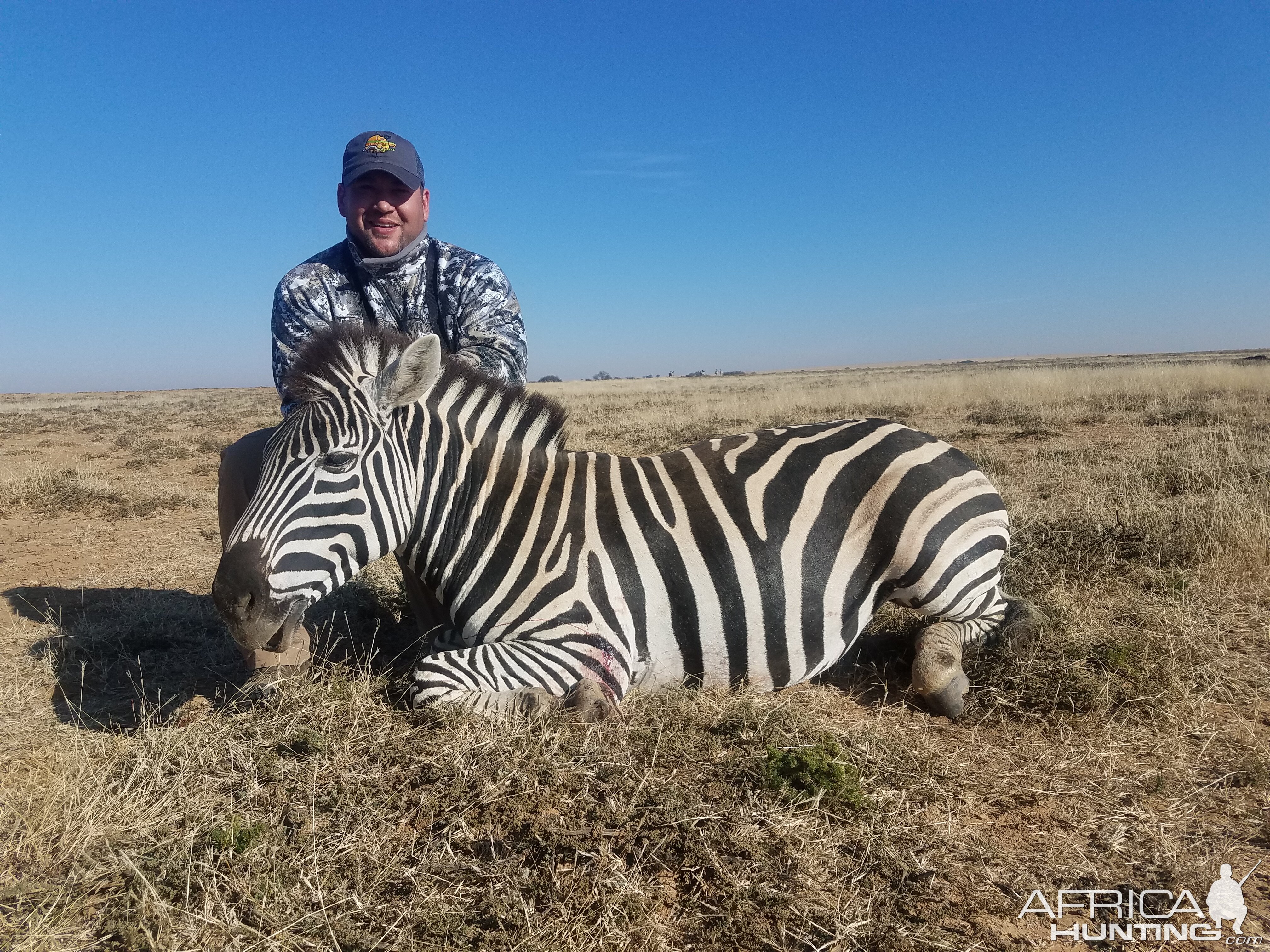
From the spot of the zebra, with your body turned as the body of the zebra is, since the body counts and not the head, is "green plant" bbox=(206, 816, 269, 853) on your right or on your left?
on your left

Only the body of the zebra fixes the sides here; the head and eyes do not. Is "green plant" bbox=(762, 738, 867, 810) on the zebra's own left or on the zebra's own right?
on the zebra's own left

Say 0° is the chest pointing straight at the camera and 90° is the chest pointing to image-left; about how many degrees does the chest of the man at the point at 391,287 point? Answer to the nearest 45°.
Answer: approximately 0°

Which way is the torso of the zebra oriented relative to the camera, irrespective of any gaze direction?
to the viewer's left
